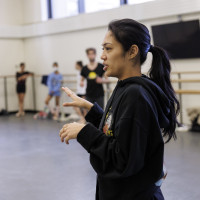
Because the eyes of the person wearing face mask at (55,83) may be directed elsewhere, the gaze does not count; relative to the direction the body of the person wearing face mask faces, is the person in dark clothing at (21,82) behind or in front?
behind

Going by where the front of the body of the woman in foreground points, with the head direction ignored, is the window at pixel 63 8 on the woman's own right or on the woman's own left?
on the woman's own right

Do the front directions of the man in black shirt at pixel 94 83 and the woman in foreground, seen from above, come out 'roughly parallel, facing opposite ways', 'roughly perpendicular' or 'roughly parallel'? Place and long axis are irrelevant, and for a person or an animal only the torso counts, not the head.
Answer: roughly perpendicular

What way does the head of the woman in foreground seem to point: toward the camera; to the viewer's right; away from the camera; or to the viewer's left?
to the viewer's left

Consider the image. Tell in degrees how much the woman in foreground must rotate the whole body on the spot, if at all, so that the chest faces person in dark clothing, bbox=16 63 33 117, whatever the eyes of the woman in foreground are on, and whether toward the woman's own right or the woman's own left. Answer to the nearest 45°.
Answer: approximately 90° to the woman's own right

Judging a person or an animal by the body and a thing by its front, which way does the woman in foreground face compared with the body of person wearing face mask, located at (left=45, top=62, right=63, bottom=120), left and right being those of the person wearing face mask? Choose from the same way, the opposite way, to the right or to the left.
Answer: to the right

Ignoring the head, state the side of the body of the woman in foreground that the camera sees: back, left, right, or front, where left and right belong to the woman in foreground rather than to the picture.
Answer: left

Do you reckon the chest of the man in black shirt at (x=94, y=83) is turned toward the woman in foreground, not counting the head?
yes

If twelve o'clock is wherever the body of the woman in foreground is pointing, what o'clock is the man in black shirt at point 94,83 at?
The man in black shirt is roughly at 3 o'clock from the woman in foreground.

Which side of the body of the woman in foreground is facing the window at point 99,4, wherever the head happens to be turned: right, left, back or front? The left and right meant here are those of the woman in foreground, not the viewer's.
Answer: right

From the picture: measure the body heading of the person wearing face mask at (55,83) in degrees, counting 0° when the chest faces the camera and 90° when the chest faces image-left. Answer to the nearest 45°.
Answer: approximately 0°
